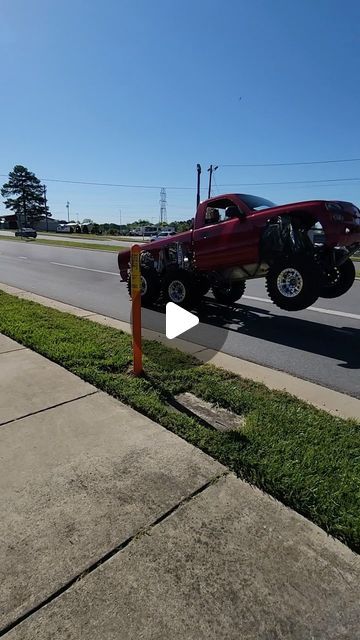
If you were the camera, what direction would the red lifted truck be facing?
facing the viewer and to the right of the viewer
